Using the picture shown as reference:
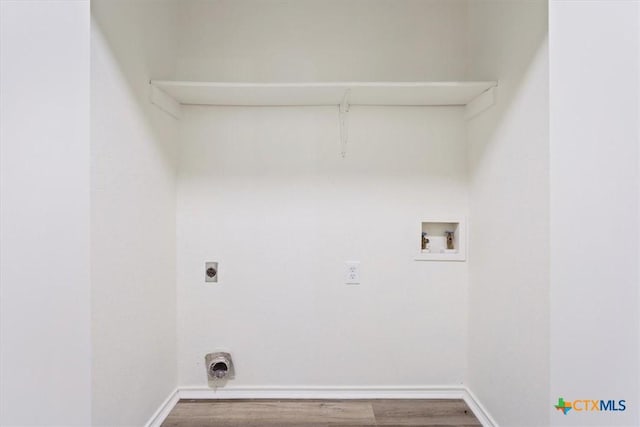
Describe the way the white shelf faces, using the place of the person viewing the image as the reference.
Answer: facing the viewer
